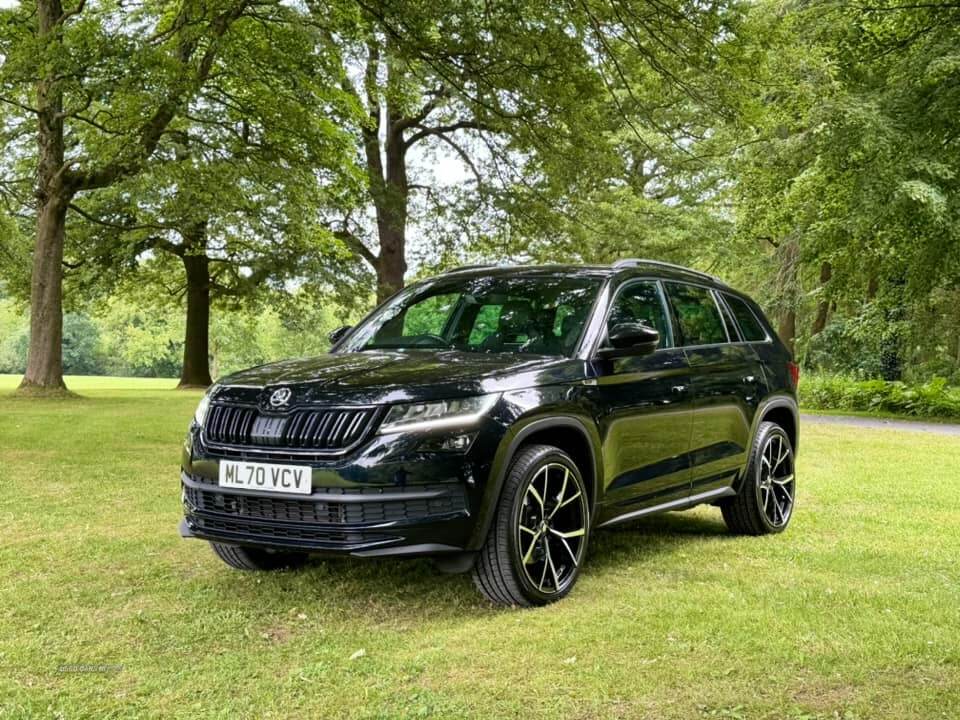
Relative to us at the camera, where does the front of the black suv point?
facing the viewer and to the left of the viewer

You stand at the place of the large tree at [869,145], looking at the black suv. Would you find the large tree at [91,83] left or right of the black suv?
right

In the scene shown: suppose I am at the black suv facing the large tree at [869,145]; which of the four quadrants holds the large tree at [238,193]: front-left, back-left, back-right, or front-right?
front-left

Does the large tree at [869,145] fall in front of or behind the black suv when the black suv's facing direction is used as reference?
behind

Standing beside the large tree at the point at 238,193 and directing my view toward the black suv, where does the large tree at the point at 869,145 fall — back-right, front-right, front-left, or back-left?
front-left

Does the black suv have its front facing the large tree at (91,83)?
no

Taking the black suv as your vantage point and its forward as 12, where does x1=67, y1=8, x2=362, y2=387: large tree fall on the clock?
The large tree is roughly at 4 o'clock from the black suv.
